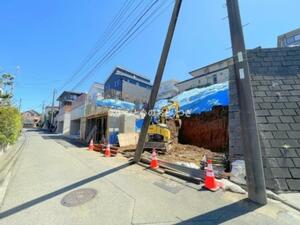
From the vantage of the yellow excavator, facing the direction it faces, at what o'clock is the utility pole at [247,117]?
The utility pole is roughly at 4 o'clock from the yellow excavator.

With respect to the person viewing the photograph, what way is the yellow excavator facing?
facing away from the viewer and to the right of the viewer

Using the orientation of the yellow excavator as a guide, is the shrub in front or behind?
behind

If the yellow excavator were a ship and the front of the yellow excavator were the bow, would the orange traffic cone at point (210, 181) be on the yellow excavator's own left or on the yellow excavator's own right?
on the yellow excavator's own right
